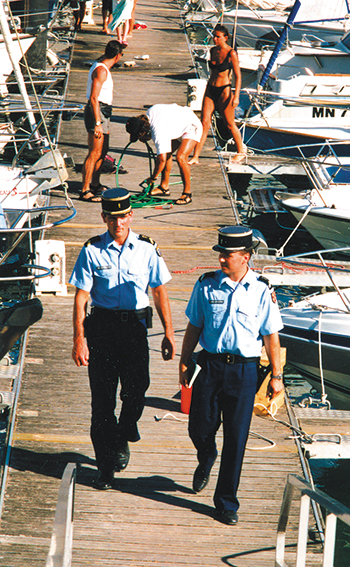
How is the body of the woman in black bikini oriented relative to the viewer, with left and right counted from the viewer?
facing the viewer and to the left of the viewer

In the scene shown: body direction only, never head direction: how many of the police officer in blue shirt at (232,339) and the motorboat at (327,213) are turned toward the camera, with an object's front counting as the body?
1

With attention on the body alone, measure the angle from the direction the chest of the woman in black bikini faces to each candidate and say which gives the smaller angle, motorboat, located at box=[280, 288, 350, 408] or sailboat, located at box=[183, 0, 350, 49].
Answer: the motorboat

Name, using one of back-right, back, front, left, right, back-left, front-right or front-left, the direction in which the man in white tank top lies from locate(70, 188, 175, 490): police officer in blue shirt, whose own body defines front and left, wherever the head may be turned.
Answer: back

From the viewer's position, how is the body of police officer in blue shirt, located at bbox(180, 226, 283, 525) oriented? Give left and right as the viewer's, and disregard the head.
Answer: facing the viewer

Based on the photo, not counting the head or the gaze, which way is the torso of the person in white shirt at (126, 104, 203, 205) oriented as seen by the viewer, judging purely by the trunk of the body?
to the viewer's left
